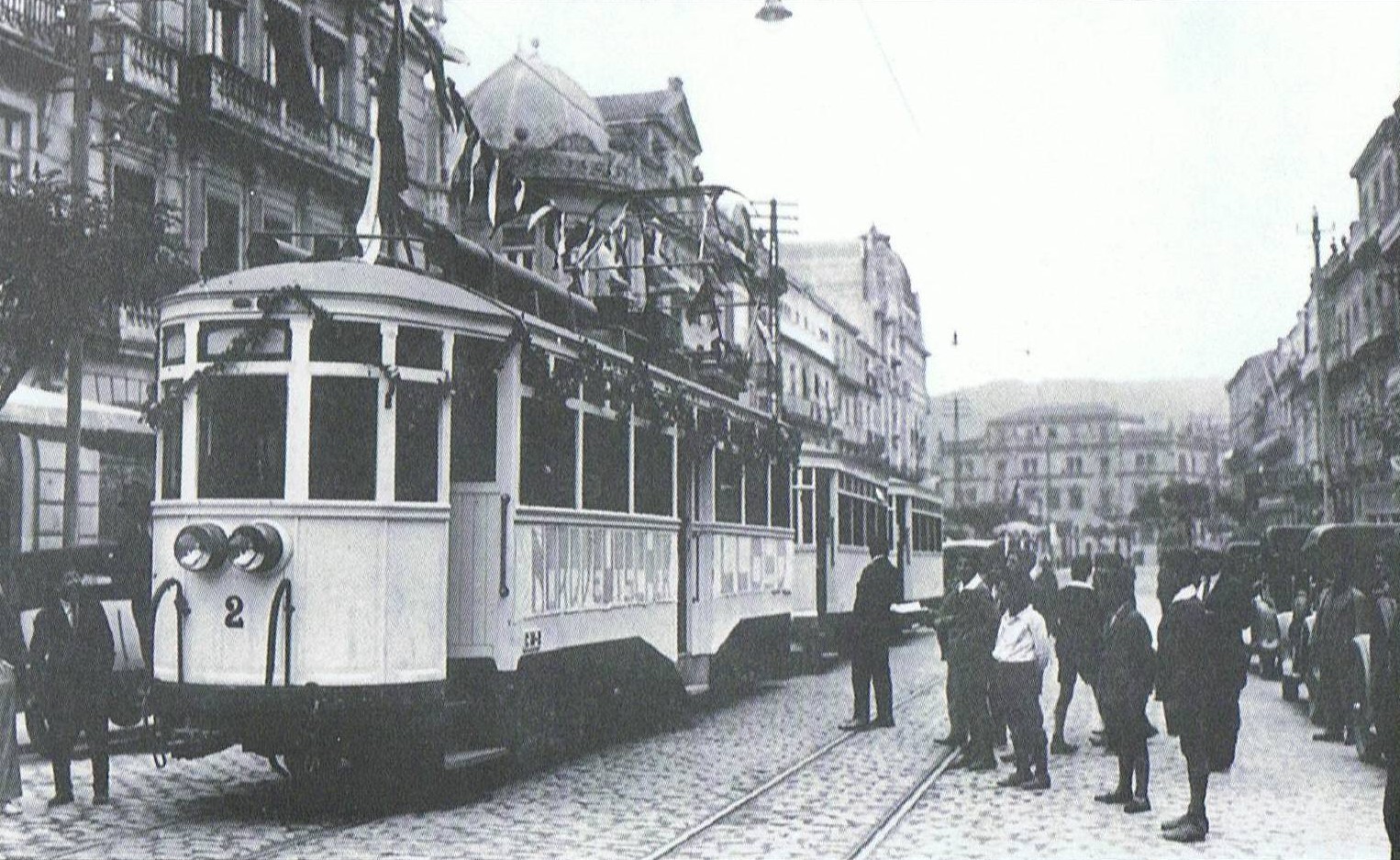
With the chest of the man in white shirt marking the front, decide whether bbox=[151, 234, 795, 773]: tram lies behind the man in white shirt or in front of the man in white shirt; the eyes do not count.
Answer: in front

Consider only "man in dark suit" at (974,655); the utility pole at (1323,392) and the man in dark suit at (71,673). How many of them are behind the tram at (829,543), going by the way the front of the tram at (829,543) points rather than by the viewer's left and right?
1

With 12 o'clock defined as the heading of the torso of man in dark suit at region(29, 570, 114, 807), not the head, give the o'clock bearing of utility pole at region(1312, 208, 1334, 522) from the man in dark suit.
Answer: The utility pole is roughly at 8 o'clock from the man in dark suit.

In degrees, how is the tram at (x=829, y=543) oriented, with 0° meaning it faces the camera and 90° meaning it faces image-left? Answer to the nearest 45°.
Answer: approximately 45°

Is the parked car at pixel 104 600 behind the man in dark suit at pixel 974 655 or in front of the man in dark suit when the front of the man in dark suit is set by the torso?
in front

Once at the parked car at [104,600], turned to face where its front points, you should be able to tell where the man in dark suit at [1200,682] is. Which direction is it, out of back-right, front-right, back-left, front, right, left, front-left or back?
front-left

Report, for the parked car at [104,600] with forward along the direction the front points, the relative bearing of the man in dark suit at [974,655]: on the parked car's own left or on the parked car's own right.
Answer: on the parked car's own left

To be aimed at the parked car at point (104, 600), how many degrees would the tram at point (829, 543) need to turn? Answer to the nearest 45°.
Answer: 0° — it already faces it

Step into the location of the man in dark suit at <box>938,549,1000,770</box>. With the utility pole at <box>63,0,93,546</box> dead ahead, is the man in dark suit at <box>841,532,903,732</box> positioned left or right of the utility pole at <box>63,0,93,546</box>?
right

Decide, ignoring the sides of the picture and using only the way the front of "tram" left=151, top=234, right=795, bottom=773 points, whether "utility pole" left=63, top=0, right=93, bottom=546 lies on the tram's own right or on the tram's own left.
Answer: on the tram's own right
